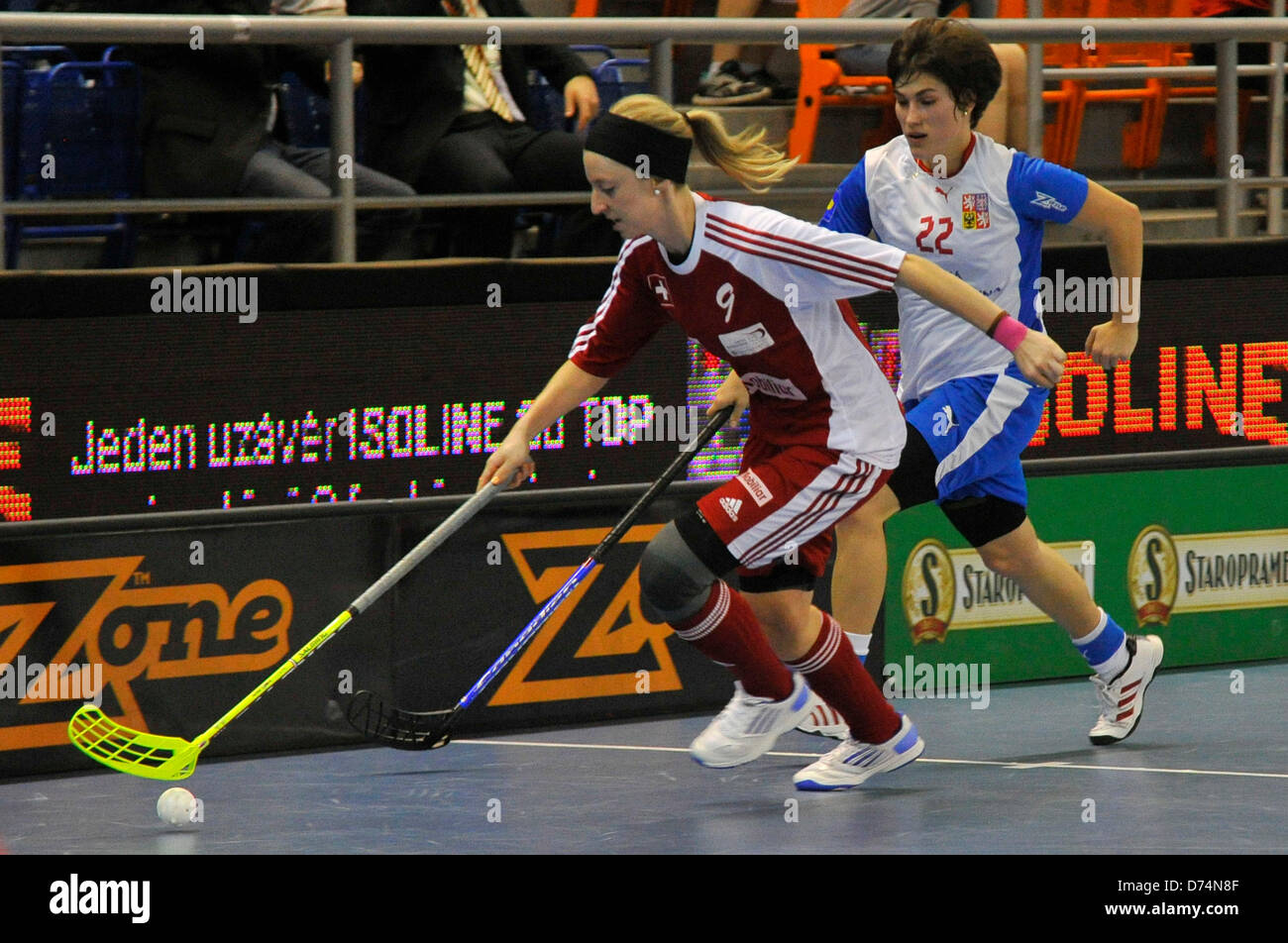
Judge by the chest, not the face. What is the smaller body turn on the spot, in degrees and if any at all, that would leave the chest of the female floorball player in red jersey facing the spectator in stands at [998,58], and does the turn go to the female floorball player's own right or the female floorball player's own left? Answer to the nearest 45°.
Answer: approximately 135° to the female floorball player's own right

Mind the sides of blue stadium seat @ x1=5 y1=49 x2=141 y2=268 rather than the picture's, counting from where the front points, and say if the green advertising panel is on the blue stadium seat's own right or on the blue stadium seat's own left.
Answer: on the blue stadium seat's own left

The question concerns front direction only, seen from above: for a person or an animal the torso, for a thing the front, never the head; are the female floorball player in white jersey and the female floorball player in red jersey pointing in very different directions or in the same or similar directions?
same or similar directions

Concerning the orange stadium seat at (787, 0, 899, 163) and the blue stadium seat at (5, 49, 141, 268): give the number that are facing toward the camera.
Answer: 2

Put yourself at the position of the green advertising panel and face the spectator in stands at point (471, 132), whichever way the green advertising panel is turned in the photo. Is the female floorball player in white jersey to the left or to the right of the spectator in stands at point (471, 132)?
left

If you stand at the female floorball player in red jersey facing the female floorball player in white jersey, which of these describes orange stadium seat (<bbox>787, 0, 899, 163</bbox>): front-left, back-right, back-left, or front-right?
front-left

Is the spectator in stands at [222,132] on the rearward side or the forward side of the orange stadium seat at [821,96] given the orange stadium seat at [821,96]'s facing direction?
on the forward side

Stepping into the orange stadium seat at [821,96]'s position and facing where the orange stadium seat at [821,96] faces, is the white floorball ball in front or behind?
in front

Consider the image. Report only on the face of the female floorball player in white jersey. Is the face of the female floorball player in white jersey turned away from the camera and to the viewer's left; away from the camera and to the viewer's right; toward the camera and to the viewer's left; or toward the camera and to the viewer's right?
toward the camera and to the viewer's left

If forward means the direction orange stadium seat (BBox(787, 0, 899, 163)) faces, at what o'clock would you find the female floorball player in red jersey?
The female floorball player in red jersey is roughly at 12 o'clock from the orange stadium seat.

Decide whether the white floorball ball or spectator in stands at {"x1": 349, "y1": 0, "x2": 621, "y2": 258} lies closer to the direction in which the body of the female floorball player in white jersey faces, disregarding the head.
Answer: the white floorball ball

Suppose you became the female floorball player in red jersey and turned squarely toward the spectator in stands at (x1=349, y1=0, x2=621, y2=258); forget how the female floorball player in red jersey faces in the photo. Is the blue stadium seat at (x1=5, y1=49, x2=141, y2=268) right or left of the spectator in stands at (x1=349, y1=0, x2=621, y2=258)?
left

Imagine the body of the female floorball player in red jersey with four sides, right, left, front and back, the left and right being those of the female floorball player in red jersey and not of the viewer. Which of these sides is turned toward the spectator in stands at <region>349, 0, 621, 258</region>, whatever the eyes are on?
right

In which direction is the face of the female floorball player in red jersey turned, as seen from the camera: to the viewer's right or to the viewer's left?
to the viewer's left

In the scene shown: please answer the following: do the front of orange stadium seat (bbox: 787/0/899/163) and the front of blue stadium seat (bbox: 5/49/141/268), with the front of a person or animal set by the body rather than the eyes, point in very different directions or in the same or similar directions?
same or similar directions

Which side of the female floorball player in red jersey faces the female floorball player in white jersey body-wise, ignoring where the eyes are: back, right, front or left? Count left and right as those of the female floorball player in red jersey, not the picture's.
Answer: back

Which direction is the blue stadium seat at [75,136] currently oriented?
toward the camera
